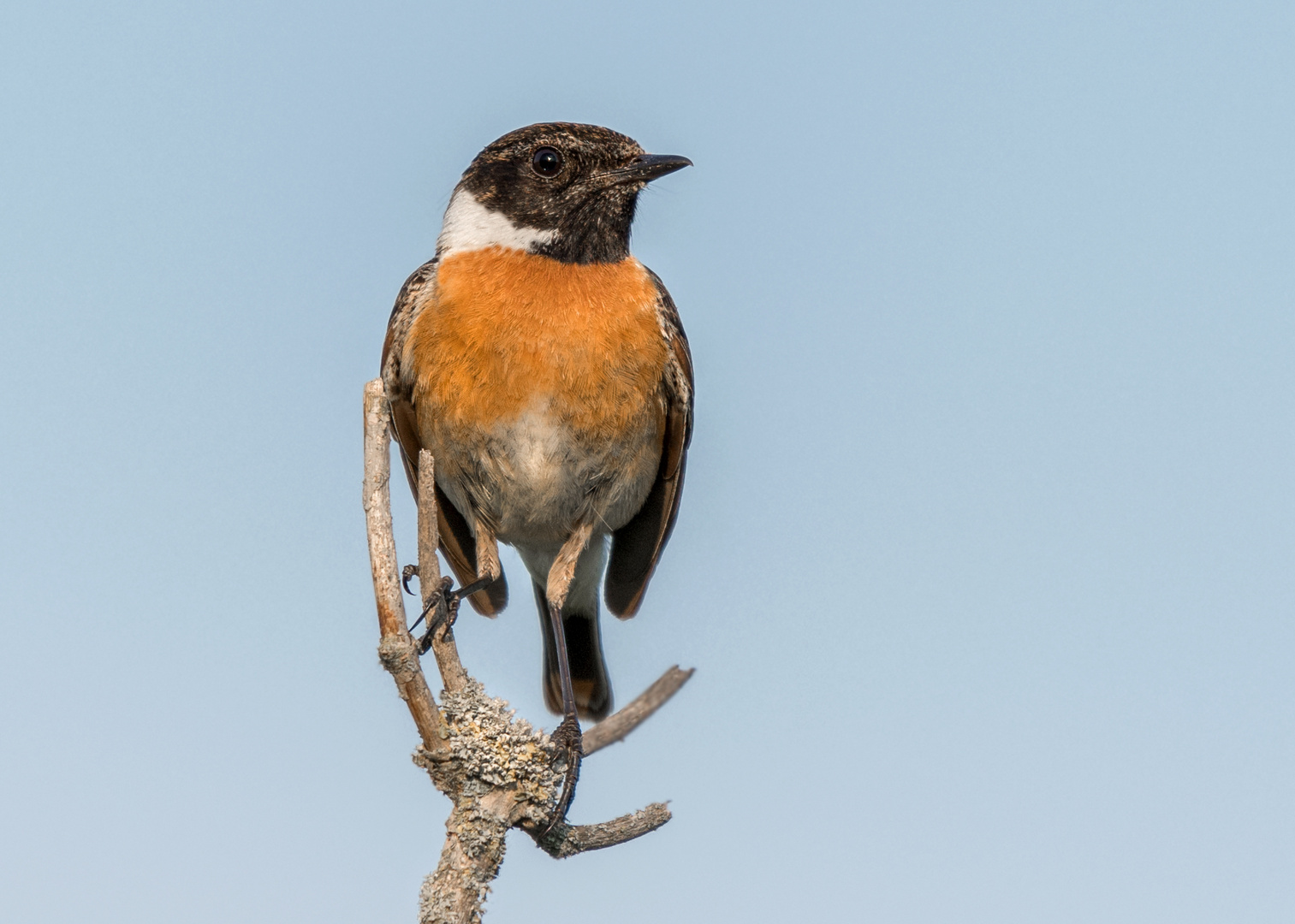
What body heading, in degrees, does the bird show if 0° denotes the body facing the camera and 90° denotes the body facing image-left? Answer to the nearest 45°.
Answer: approximately 0°
